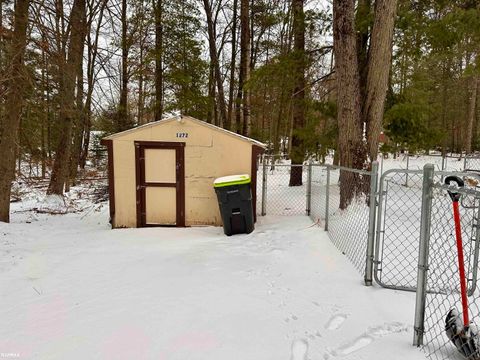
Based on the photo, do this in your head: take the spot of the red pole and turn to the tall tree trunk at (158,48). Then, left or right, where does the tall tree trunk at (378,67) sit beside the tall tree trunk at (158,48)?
right

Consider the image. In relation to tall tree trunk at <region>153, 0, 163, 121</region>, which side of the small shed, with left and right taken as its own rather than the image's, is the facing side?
back

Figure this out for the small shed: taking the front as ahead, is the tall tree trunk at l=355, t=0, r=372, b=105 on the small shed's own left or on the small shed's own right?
on the small shed's own left

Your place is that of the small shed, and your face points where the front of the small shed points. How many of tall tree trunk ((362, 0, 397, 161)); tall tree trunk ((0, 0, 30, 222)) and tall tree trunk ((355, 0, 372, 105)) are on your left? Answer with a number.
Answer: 2

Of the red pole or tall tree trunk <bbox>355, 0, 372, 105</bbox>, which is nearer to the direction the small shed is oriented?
the red pole

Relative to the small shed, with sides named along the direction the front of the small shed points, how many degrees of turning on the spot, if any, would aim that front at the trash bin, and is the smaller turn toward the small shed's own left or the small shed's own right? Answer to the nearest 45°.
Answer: approximately 45° to the small shed's own left

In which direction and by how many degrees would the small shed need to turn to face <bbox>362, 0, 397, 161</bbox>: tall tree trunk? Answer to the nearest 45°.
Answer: approximately 90° to its left

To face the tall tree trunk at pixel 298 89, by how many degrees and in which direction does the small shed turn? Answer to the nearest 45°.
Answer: approximately 135° to its left

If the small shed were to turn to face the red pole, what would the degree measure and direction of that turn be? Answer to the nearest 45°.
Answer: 0° — it already faces it

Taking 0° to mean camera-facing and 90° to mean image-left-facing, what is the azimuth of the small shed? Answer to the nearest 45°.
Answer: approximately 0°

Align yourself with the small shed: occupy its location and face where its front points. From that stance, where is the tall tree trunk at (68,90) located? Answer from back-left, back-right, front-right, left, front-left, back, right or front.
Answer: back-right
